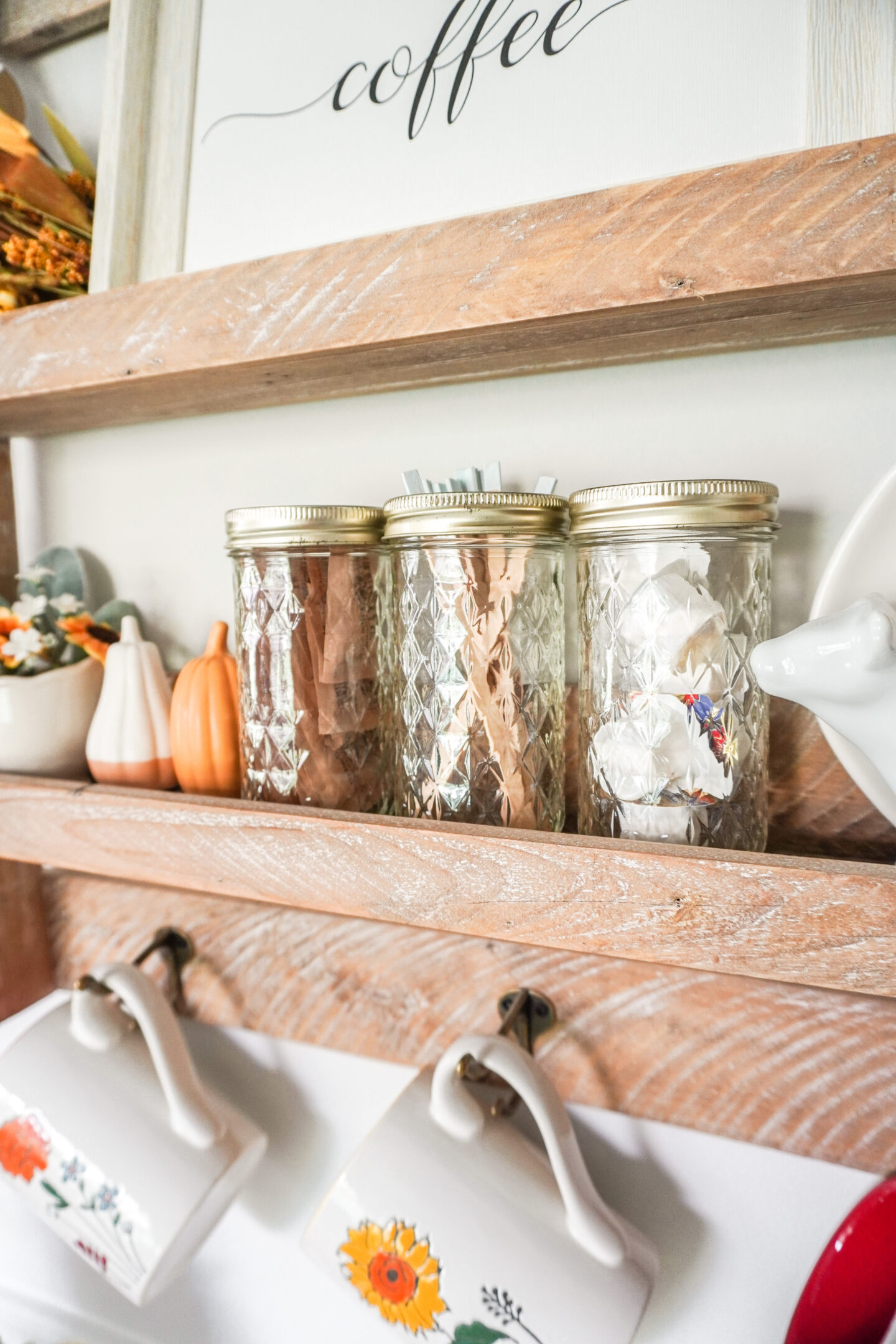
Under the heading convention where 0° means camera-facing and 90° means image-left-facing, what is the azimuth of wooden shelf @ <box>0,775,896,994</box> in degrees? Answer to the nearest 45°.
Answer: approximately 45°

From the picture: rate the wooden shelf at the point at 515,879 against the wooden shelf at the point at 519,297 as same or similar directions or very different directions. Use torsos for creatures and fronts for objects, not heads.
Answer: same or similar directions

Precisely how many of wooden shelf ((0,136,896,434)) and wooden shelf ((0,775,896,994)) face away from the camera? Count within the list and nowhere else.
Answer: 0

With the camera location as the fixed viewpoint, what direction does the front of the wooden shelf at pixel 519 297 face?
facing the viewer and to the left of the viewer

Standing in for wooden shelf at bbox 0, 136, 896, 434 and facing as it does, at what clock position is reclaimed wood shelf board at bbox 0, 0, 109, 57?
The reclaimed wood shelf board is roughly at 3 o'clock from the wooden shelf.
